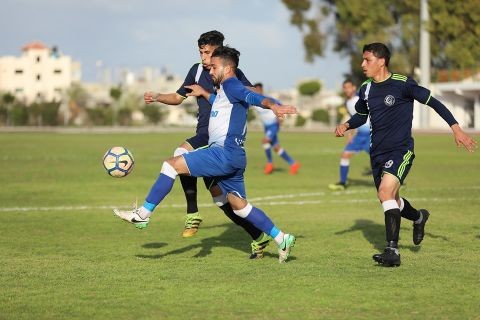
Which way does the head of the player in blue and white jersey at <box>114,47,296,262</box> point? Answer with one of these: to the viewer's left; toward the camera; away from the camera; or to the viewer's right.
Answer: to the viewer's left

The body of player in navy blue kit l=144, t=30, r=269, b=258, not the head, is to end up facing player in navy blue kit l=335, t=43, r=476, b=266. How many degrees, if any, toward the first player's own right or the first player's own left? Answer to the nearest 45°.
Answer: approximately 90° to the first player's own left

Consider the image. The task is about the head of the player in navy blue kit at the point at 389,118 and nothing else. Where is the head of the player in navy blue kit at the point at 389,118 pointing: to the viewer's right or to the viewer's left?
to the viewer's left

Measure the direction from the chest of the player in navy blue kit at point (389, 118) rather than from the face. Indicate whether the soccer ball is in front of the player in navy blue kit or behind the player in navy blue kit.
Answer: in front

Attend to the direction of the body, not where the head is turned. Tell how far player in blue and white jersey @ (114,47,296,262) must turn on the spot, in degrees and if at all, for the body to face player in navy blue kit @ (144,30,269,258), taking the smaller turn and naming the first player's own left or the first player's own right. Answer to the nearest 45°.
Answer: approximately 90° to the first player's own right

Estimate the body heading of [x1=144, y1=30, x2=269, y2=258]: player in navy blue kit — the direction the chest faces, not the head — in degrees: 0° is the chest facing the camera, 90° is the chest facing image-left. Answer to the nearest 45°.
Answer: approximately 45°

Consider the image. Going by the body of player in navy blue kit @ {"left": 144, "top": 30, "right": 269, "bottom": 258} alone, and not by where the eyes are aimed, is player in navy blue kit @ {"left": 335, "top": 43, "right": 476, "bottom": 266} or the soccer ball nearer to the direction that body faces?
the soccer ball

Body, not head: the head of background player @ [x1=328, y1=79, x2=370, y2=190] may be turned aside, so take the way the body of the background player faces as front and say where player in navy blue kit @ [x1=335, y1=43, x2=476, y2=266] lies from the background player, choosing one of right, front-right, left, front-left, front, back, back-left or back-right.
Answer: front-left

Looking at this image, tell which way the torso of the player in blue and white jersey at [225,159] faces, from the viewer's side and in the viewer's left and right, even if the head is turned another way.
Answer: facing to the left of the viewer

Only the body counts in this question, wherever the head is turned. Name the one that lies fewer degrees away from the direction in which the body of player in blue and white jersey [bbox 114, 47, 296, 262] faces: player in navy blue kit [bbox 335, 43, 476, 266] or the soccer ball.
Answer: the soccer ball

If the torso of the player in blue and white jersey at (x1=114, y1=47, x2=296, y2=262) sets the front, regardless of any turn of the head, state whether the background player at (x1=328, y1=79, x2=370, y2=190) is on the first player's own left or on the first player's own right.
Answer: on the first player's own right

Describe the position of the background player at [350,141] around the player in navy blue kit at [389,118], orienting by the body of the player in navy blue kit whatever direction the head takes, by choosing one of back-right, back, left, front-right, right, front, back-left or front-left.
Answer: back-right

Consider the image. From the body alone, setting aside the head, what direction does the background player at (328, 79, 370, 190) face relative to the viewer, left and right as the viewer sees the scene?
facing the viewer and to the left of the viewer
